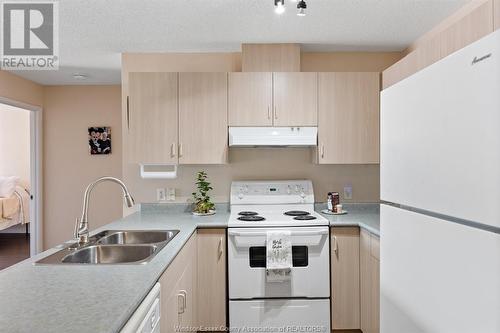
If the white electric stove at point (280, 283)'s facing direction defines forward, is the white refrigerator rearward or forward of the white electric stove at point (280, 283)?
forward

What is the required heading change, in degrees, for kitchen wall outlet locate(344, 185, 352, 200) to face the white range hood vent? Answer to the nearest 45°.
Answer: approximately 45° to its right

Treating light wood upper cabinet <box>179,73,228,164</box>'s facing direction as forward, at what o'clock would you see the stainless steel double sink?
The stainless steel double sink is roughly at 1 o'clock from the light wood upper cabinet.

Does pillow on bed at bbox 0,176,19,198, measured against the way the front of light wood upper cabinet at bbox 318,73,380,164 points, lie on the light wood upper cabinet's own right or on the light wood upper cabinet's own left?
on the light wood upper cabinet's own right

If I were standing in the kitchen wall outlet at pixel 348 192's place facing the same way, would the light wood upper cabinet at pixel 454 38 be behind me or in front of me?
in front

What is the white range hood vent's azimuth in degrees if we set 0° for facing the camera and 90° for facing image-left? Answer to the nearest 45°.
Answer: approximately 0°

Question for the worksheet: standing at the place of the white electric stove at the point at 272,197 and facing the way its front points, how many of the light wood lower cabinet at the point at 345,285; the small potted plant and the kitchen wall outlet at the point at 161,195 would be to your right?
2

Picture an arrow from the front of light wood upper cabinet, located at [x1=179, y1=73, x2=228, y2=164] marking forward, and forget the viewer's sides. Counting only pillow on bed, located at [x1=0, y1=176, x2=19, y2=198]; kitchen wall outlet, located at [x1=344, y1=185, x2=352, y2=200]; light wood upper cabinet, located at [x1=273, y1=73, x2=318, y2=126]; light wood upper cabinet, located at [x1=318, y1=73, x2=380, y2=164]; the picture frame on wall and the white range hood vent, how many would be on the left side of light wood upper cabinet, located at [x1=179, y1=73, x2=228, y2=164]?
4

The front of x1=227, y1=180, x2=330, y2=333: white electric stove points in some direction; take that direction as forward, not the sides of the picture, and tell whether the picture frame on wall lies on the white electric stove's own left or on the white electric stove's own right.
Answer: on the white electric stove's own right

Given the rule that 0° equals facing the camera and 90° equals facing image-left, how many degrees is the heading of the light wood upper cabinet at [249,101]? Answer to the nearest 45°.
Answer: approximately 0°
